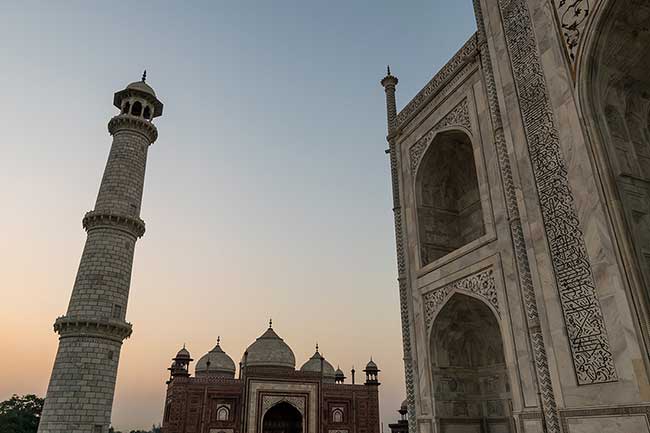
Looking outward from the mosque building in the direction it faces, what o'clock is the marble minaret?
The marble minaret is roughly at 1 o'clock from the mosque building.

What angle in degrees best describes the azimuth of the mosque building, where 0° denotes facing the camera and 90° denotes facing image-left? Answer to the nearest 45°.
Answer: approximately 0°
